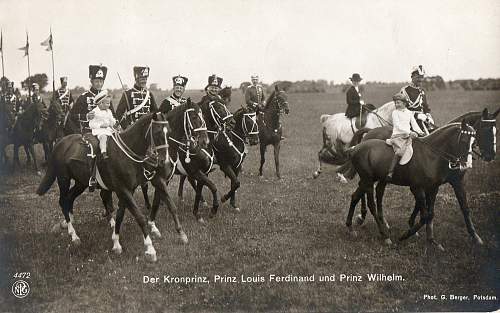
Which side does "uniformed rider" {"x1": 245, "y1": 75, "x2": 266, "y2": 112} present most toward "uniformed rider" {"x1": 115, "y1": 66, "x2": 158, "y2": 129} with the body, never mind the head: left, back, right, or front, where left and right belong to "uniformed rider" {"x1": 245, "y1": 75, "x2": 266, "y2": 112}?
right

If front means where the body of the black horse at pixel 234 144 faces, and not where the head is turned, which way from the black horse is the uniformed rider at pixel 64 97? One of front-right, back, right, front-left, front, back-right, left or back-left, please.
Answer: back

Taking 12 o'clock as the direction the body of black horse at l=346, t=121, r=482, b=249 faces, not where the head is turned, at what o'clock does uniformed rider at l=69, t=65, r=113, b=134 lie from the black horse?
The uniformed rider is roughly at 6 o'clock from the black horse.

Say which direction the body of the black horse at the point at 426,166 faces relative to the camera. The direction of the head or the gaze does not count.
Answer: to the viewer's right

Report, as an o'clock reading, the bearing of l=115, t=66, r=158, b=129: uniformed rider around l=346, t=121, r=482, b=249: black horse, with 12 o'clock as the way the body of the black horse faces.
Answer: The uniformed rider is roughly at 6 o'clock from the black horse.

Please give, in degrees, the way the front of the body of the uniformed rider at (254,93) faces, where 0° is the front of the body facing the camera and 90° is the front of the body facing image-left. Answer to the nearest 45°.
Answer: approximately 315°

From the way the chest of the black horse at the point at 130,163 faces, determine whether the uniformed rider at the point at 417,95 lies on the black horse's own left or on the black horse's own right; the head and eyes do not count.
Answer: on the black horse's own left

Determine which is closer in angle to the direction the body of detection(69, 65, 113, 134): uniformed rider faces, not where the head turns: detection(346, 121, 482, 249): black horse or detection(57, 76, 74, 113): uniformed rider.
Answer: the black horse

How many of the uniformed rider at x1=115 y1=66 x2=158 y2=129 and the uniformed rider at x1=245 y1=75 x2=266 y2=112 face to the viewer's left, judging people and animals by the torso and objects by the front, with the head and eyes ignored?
0
